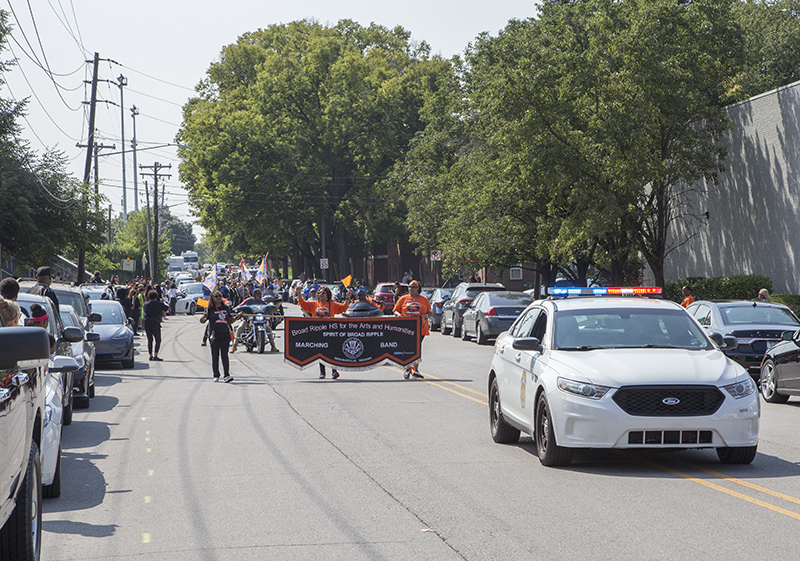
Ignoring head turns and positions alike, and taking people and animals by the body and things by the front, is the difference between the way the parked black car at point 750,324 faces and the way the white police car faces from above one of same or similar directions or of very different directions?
very different directions

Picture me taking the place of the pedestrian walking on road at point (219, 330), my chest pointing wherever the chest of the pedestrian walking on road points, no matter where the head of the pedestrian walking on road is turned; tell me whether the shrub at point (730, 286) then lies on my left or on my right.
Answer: on my left

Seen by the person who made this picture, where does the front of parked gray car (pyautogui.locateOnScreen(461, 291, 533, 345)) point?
facing away from the viewer and to the left of the viewer

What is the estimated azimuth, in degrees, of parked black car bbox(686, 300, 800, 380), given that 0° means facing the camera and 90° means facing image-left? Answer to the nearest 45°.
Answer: approximately 135°

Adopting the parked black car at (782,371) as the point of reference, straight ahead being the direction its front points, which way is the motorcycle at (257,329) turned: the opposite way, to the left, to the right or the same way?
the opposite way

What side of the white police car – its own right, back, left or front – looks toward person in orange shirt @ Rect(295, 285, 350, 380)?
back

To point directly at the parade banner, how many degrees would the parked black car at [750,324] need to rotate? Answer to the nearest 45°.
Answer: approximately 45° to its left

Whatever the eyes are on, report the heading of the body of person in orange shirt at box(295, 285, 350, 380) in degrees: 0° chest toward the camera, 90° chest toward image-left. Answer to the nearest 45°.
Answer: approximately 0°

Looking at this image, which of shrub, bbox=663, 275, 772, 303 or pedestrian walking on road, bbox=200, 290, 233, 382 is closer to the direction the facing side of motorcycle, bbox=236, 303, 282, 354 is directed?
the pedestrian walking on road

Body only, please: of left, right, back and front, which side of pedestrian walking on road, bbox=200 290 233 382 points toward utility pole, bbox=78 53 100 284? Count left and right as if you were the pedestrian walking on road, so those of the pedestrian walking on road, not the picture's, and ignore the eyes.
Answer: back
